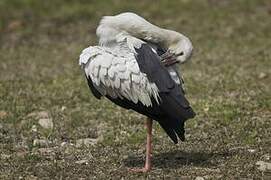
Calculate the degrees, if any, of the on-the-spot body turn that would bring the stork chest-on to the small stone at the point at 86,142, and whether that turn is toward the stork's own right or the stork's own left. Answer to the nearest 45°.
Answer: approximately 45° to the stork's own right

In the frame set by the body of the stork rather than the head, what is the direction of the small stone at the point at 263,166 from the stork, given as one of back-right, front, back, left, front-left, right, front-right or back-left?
back

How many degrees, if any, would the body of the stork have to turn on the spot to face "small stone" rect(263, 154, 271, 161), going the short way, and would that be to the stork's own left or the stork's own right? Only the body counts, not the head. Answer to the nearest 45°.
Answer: approximately 180°

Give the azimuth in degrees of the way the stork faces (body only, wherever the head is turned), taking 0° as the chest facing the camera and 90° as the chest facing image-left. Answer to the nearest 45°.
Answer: approximately 90°

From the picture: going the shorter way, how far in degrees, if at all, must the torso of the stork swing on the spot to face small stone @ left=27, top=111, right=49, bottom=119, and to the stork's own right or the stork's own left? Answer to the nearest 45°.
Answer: approximately 45° to the stork's own right
